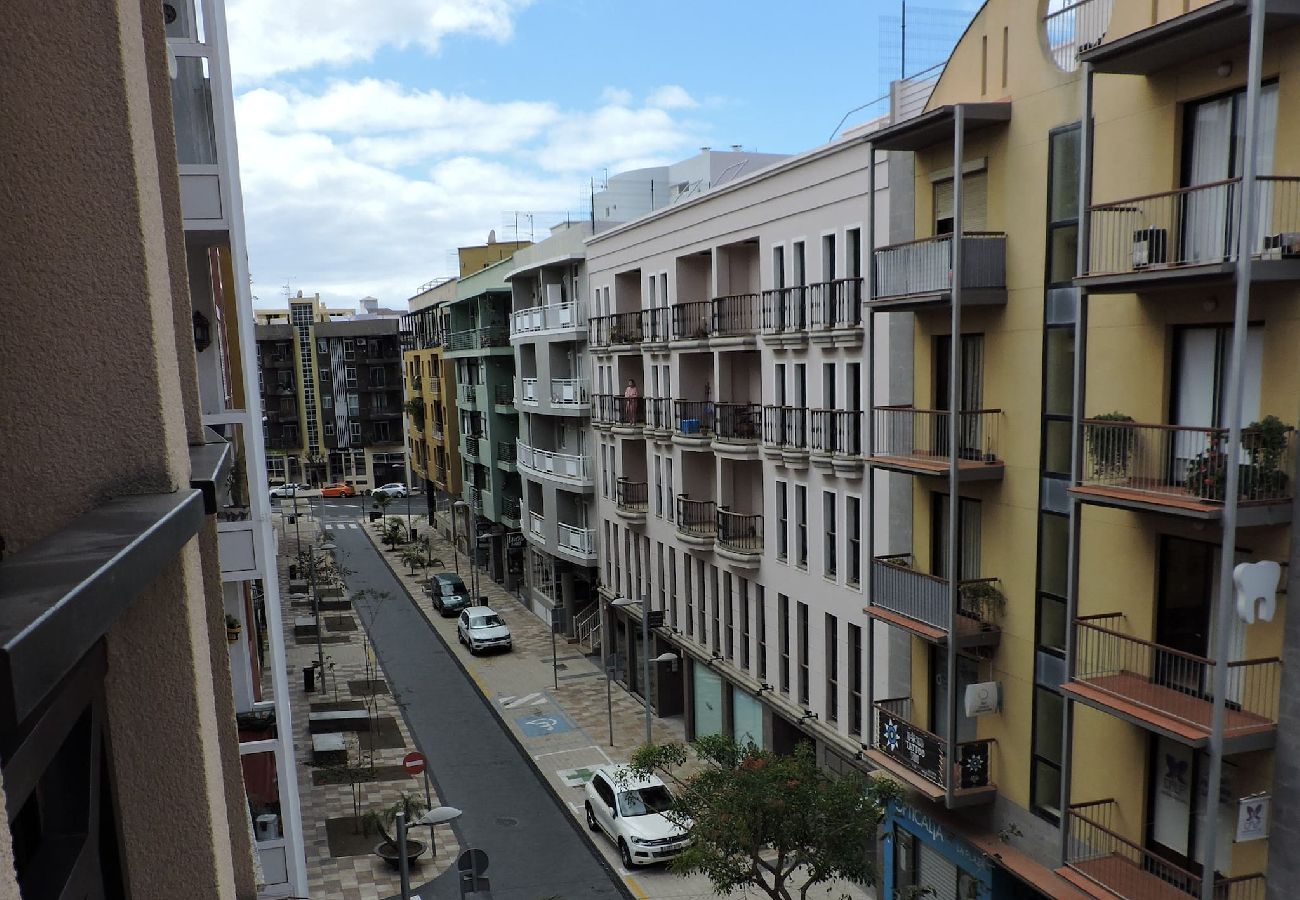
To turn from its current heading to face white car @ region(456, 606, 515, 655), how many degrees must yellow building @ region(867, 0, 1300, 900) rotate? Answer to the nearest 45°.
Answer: approximately 90° to its right

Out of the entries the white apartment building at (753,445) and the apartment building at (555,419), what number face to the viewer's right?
0

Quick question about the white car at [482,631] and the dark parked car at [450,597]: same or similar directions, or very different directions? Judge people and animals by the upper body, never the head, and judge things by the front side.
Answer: same or similar directions

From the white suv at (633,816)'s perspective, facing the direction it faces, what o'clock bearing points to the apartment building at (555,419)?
The apartment building is roughly at 7 o'clock from the white suv.

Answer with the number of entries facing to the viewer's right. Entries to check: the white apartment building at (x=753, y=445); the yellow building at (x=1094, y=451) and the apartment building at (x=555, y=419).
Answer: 0

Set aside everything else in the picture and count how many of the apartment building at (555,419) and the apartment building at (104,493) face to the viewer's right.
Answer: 1

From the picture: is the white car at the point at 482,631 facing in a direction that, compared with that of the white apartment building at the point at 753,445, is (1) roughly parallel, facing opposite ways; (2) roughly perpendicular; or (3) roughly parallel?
roughly perpendicular

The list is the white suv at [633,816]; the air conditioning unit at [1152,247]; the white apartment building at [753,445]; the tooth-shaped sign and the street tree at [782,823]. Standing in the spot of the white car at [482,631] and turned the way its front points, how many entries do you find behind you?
0

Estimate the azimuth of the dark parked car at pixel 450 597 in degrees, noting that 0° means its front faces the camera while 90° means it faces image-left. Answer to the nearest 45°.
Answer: approximately 315°

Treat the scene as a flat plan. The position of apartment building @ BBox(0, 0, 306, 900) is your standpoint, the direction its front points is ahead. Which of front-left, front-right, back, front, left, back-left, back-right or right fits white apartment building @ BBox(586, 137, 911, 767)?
front-left

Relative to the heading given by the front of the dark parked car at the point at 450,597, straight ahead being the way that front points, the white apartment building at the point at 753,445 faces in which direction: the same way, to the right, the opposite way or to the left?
to the right

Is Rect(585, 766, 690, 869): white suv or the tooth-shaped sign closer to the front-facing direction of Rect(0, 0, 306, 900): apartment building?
the tooth-shaped sign

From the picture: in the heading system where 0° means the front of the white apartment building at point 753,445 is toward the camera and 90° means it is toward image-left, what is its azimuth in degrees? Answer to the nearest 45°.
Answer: approximately 45°

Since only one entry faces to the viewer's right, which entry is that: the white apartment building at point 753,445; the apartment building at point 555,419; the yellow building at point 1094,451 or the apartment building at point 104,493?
the apartment building at point 104,493

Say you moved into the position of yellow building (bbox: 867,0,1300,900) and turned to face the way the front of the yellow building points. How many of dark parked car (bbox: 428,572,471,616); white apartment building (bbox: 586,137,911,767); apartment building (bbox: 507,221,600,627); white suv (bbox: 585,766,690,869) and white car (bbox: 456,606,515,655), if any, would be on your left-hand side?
0

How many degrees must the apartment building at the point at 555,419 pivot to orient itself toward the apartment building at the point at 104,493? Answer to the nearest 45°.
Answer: approximately 45° to its left

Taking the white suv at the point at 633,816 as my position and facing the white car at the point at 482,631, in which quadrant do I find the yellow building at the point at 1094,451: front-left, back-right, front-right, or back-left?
back-right

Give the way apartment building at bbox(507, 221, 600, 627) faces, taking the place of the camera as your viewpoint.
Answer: facing the viewer and to the left of the viewer

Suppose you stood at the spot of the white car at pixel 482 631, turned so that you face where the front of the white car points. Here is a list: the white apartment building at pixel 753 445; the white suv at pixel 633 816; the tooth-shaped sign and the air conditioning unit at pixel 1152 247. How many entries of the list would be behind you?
0

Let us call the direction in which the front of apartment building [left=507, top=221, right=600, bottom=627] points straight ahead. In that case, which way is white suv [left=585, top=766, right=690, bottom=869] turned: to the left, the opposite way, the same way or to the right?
to the left

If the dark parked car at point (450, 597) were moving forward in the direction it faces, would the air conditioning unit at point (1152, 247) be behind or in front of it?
in front
